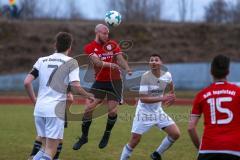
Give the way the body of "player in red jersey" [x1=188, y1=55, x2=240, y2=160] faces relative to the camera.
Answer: away from the camera
